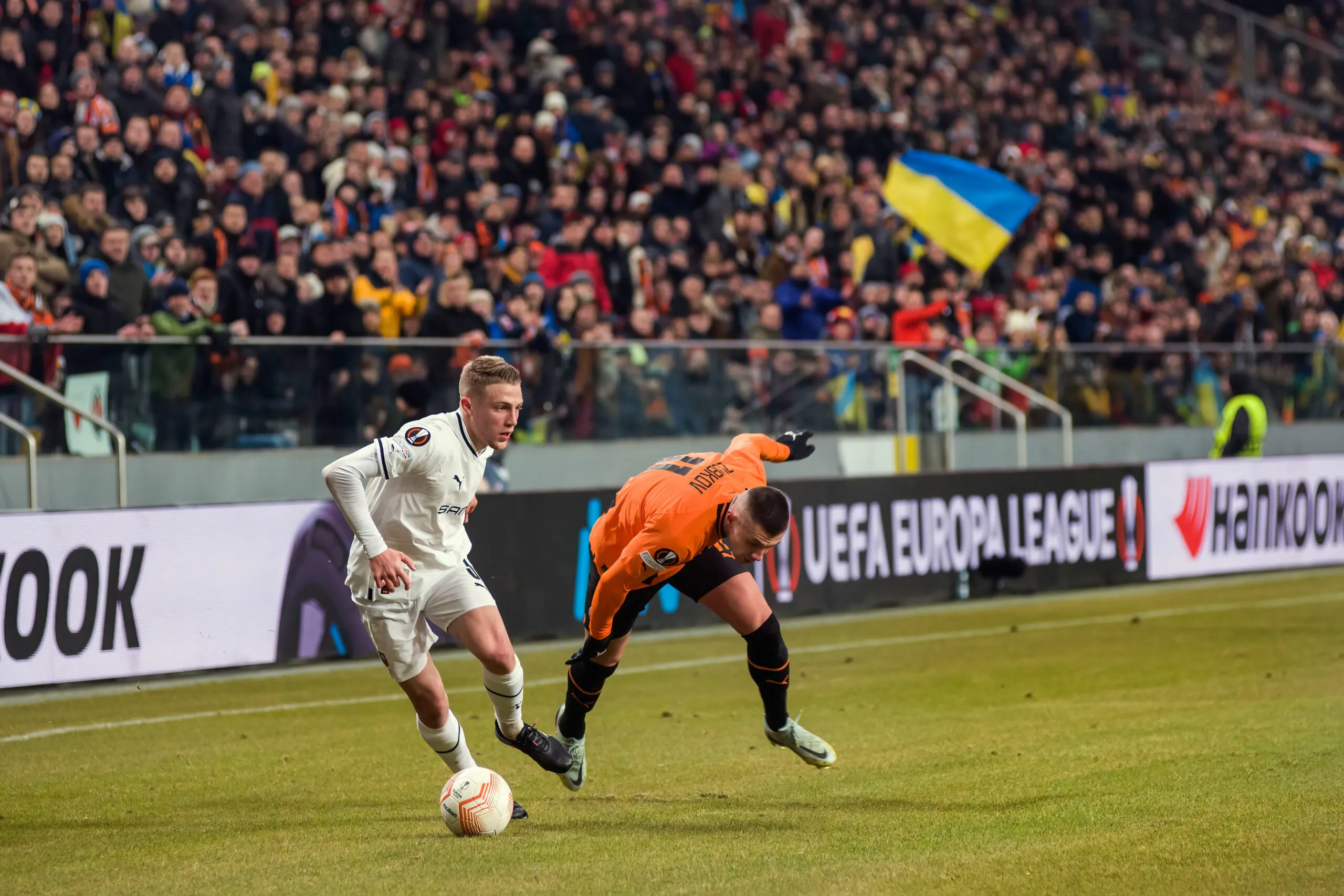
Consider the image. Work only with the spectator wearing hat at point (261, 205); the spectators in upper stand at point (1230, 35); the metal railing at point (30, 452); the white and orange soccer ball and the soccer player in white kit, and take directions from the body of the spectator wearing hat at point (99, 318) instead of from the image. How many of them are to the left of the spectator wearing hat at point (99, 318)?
2

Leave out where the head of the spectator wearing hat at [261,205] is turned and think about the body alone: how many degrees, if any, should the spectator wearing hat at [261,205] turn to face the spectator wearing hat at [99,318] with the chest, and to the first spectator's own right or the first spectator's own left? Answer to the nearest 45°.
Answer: approximately 45° to the first spectator's own right

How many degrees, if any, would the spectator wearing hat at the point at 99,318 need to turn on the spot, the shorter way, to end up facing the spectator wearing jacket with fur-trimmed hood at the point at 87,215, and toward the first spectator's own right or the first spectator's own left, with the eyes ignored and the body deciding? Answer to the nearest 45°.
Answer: approximately 135° to the first spectator's own left

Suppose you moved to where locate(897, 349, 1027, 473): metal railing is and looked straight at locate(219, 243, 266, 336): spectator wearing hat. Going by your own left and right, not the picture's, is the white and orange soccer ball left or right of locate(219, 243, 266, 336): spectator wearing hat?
left

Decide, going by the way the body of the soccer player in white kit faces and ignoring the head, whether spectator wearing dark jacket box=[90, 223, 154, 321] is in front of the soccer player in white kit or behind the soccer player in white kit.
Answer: behind

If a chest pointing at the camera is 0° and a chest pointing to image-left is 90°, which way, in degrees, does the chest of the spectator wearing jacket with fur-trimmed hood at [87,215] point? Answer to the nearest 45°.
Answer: approximately 315°

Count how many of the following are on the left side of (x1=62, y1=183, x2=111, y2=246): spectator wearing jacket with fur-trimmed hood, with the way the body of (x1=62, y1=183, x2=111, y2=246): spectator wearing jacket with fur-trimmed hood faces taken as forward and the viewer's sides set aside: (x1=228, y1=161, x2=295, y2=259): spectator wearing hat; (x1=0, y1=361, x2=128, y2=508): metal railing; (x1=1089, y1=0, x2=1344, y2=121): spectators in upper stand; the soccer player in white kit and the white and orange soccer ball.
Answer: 2

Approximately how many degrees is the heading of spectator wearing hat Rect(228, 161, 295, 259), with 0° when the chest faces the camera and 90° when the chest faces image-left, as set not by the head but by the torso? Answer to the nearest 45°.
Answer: approximately 0°

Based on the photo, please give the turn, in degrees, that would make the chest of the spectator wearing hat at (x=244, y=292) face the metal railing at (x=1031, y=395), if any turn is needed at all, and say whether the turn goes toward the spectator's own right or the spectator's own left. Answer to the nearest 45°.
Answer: approximately 45° to the spectator's own left

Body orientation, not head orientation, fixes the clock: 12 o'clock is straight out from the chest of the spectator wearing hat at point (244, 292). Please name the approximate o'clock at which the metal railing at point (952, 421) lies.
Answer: The metal railing is roughly at 10 o'clock from the spectator wearing hat.
